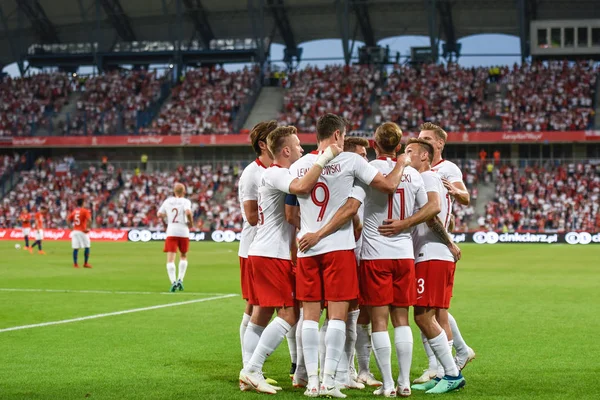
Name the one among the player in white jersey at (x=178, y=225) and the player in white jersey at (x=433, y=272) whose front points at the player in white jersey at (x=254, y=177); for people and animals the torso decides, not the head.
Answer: the player in white jersey at (x=433, y=272)

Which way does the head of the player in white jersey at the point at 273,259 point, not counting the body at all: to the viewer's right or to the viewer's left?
to the viewer's right

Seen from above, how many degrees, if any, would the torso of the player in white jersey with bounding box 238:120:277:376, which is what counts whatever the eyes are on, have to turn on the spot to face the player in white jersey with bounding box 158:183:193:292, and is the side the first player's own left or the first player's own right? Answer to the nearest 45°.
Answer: approximately 90° to the first player's own left

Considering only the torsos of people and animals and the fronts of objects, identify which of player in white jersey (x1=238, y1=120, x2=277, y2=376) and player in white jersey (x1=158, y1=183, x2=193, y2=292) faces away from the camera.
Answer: player in white jersey (x1=158, y1=183, x2=193, y2=292)

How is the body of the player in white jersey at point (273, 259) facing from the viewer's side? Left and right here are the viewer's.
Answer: facing away from the viewer and to the right of the viewer

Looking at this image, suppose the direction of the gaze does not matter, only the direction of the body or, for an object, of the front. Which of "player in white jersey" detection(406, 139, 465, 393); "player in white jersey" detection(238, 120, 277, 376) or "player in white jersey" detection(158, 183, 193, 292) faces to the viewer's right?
"player in white jersey" detection(238, 120, 277, 376)

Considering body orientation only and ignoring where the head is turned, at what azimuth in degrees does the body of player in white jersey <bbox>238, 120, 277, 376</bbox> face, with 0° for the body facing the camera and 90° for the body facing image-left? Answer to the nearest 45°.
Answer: approximately 270°

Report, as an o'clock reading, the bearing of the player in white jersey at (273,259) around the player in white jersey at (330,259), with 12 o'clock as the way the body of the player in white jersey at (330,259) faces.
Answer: the player in white jersey at (273,259) is roughly at 10 o'clock from the player in white jersey at (330,259).

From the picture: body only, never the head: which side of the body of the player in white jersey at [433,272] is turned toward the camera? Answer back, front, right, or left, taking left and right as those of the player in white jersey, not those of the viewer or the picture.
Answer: left

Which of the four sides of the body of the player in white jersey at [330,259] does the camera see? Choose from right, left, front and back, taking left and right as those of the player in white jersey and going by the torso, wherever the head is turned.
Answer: back

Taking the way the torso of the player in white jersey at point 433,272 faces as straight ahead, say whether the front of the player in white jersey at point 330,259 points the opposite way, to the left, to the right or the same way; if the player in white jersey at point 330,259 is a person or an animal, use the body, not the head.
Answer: to the right

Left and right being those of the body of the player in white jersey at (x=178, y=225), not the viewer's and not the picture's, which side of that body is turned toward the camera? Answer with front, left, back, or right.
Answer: back
